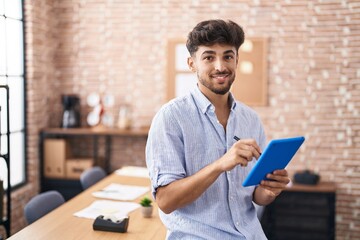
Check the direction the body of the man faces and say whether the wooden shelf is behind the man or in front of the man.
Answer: behind

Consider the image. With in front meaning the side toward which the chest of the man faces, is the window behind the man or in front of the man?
behind

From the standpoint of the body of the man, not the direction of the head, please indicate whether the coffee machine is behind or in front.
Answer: behind

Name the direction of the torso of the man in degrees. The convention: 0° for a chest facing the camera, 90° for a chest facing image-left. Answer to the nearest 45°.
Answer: approximately 315°

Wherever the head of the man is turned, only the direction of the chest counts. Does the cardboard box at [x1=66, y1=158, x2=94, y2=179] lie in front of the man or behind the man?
behind

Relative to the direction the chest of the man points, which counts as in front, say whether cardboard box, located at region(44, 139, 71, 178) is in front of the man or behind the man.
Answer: behind

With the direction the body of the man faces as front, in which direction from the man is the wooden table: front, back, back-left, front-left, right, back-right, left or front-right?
back
